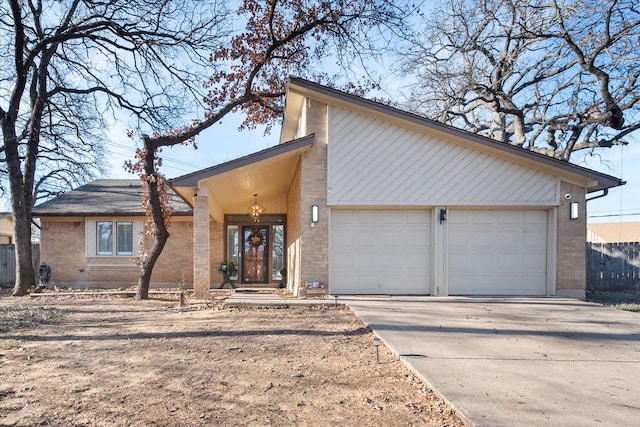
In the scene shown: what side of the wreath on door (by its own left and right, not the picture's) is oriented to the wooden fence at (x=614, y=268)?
left

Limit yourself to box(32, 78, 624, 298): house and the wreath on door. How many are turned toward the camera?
2

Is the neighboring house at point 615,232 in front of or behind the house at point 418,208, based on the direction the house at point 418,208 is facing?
behind

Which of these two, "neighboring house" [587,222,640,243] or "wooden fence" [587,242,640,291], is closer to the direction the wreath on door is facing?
the wooden fence

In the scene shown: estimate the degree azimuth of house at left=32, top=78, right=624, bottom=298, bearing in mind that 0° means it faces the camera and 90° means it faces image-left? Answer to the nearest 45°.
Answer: approximately 0°
